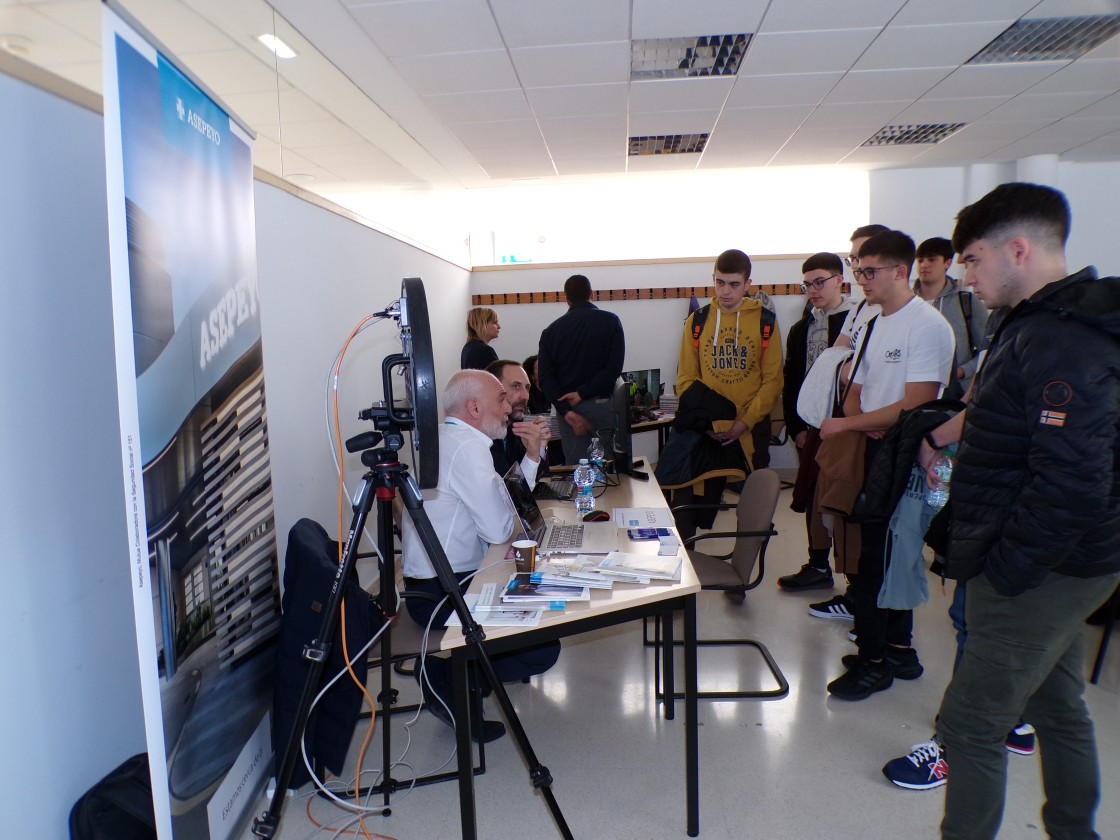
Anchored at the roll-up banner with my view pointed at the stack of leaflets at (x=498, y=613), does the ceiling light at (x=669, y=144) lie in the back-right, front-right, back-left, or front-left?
front-left

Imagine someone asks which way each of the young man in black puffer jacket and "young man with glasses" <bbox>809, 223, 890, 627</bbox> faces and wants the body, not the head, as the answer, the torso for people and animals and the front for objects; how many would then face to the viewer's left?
2

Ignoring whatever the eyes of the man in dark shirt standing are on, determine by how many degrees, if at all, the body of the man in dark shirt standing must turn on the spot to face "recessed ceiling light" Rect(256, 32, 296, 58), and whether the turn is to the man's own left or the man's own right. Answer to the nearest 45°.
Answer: approximately 135° to the man's own left

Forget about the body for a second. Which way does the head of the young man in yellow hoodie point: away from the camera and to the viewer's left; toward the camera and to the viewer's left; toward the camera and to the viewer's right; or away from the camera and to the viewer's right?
toward the camera and to the viewer's left

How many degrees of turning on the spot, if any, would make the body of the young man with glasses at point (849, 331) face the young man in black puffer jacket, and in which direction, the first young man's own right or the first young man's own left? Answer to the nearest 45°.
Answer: approximately 90° to the first young man's own left

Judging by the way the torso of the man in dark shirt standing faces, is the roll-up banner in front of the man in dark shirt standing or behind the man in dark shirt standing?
behind

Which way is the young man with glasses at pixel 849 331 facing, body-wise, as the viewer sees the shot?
to the viewer's left

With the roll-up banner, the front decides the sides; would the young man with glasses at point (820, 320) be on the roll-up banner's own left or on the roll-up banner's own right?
on the roll-up banner's own left

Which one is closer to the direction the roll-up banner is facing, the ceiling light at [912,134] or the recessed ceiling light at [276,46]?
the ceiling light at [912,134]

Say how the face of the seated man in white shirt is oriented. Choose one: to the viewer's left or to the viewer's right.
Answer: to the viewer's right

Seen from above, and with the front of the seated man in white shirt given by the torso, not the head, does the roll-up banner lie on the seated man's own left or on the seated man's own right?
on the seated man's own right

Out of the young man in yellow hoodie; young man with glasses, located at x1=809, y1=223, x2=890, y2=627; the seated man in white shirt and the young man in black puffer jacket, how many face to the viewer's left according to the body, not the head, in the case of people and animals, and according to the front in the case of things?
2

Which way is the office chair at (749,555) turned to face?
to the viewer's left

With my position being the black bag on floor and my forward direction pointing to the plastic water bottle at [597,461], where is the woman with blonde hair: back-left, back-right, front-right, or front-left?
front-left

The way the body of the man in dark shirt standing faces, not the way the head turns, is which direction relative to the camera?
away from the camera
